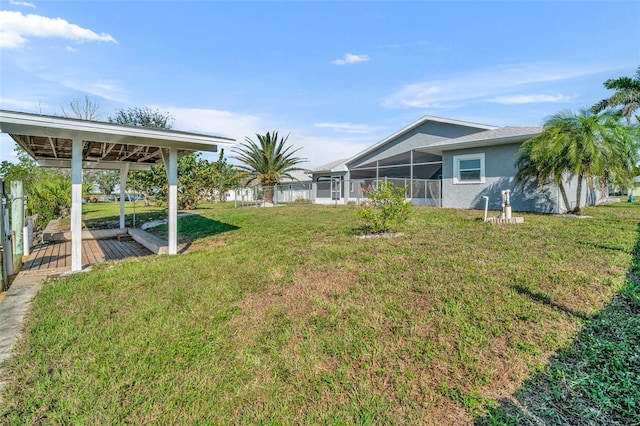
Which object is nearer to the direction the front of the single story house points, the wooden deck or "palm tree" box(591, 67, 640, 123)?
the palm tree

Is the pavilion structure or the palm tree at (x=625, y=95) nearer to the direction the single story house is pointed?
the palm tree

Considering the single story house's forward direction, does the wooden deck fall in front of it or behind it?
behind

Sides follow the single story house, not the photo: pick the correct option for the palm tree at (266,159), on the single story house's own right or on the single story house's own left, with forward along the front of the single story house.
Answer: on the single story house's own left

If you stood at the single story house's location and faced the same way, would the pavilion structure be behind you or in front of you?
behind

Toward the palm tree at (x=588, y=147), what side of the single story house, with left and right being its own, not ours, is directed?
right

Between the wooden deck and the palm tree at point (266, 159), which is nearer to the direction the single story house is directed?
the palm tree

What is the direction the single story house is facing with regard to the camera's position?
facing away from the viewer and to the right of the viewer

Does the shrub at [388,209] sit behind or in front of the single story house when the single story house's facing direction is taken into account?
behind
